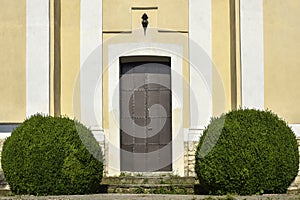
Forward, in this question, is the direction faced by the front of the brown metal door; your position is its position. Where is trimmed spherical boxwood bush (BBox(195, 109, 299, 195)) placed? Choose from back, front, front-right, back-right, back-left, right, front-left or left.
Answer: front-left

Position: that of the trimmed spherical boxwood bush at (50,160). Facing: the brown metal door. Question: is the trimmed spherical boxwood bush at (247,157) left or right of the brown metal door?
right

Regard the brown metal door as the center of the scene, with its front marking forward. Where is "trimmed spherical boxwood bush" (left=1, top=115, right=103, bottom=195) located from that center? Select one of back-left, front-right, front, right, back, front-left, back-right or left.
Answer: front-right

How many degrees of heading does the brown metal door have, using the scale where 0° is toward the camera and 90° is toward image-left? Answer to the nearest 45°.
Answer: approximately 0°
